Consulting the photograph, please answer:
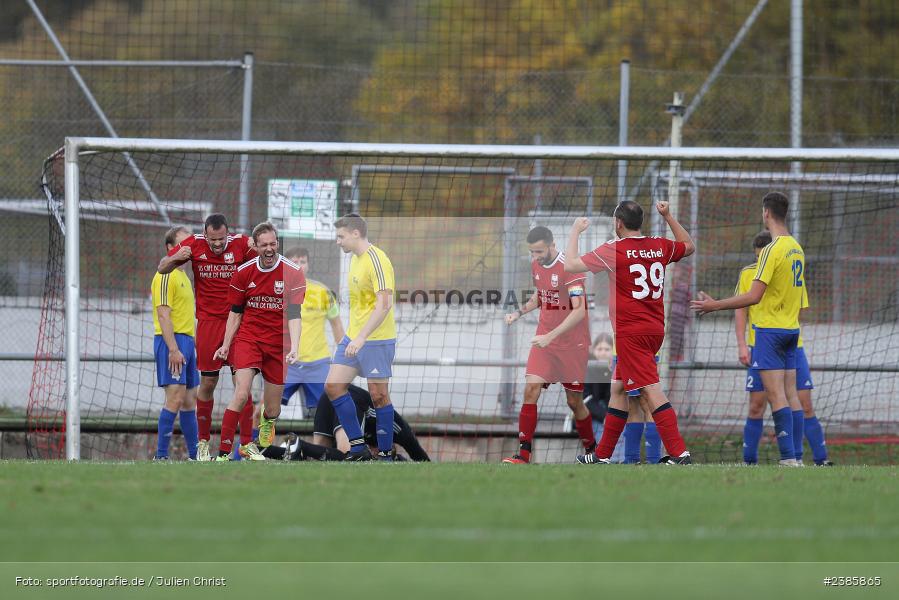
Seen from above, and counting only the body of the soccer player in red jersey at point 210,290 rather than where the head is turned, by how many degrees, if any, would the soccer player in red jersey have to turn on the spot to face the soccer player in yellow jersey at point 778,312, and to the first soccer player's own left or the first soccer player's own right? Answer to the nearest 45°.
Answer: approximately 90° to the first soccer player's own left

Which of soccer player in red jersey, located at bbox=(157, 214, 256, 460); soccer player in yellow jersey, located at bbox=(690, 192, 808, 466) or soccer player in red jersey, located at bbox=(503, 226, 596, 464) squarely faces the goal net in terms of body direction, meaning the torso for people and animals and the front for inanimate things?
the soccer player in yellow jersey

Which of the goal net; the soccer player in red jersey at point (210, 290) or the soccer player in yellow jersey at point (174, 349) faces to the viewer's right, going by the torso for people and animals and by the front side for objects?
the soccer player in yellow jersey

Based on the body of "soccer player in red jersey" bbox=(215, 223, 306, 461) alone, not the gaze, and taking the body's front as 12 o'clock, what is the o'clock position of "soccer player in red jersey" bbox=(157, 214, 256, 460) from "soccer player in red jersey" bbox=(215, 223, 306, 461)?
"soccer player in red jersey" bbox=(157, 214, 256, 460) is roughly at 5 o'clock from "soccer player in red jersey" bbox=(215, 223, 306, 461).

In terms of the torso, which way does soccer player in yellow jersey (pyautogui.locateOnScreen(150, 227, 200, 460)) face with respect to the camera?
to the viewer's right

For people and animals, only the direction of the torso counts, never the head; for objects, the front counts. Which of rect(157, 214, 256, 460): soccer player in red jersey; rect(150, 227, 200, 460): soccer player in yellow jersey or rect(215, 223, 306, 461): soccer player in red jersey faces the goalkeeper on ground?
the soccer player in yellow jersey

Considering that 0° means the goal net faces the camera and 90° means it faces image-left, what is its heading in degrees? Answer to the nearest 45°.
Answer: approximately 0°

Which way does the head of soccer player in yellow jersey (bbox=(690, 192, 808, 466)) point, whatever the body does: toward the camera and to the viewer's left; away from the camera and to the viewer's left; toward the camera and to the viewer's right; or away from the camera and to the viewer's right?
away from the camera and to the viewer's left

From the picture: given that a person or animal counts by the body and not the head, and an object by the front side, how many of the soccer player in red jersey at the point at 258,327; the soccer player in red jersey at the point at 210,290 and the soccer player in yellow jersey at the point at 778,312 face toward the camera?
2

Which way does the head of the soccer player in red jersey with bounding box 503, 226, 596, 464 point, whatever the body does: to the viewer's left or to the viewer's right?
to the viewer's left
